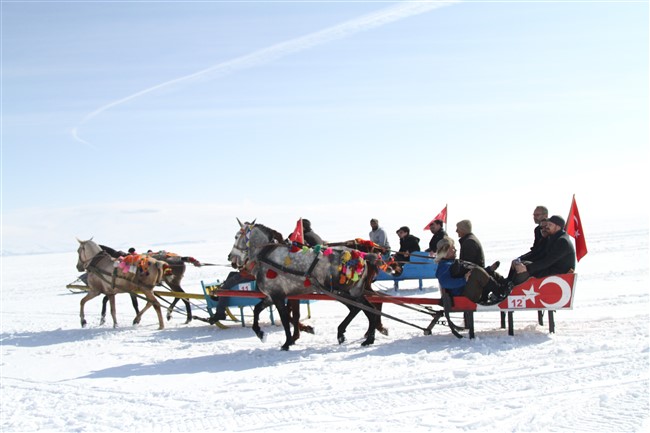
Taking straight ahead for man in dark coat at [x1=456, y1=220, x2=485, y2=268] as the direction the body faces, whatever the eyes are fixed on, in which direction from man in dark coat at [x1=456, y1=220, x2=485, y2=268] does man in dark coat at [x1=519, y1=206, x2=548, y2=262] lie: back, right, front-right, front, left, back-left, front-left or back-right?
back-right

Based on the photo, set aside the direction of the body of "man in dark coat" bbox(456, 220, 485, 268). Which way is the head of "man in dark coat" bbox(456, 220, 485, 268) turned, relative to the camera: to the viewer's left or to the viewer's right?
to the viewer's left

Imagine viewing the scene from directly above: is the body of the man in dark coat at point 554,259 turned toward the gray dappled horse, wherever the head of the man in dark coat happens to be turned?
yes

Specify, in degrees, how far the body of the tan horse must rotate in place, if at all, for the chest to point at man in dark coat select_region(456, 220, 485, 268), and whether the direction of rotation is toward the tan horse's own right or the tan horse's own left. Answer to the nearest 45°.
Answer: approximately 135° to the tan horse's own left

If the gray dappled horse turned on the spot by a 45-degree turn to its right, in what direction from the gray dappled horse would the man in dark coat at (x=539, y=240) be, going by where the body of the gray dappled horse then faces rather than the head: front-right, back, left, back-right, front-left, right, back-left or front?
back-right

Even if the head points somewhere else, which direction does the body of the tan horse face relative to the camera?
to the viewer's left

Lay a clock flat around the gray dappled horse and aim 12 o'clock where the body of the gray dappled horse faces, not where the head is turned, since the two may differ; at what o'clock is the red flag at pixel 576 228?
The red flag is roughly at 6 o'clock from the gray dappled horse.

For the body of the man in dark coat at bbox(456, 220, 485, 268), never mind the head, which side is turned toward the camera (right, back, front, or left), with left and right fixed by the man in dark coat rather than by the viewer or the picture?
left

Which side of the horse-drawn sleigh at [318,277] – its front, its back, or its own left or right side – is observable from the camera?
left
